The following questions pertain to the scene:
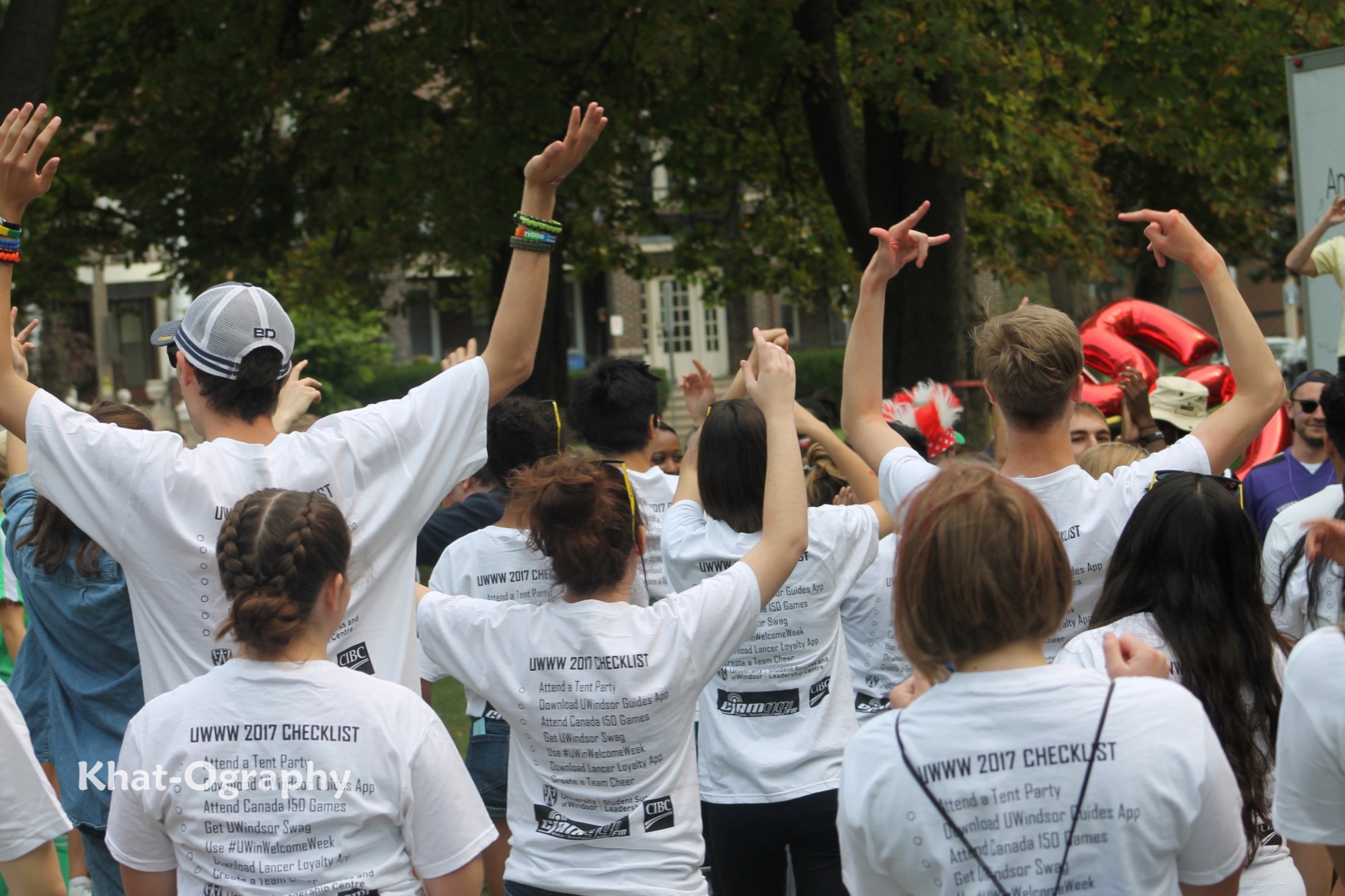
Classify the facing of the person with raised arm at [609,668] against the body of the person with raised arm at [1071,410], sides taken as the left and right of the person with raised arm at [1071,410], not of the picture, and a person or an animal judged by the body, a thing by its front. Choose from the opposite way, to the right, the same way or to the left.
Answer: the same way

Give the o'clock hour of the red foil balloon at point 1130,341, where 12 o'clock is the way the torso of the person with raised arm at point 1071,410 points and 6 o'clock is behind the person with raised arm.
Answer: The red foil balloon is roughly at 12 o'clock from the person with raised arm.

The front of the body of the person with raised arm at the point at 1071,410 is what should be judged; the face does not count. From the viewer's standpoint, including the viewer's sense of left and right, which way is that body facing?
facing away from the viewer

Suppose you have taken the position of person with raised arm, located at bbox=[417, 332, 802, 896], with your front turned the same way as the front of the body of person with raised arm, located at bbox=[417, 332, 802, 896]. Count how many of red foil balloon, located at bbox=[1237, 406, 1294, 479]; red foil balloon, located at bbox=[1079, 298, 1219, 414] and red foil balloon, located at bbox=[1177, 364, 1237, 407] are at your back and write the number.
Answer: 0

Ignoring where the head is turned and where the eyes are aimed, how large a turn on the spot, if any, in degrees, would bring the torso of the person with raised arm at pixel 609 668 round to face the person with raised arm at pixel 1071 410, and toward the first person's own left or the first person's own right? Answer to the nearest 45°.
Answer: approximately 90° to the first person's own right

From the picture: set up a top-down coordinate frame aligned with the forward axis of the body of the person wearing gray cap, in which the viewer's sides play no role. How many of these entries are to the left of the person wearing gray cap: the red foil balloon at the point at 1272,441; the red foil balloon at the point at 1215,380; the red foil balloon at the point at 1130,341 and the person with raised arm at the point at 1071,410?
0

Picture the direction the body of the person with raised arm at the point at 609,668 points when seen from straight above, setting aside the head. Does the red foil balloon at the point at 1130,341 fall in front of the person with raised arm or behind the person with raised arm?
in front

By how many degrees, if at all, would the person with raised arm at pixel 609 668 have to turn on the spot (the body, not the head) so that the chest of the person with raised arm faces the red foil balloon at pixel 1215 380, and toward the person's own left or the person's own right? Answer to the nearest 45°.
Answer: approximately 45° to the person's own right

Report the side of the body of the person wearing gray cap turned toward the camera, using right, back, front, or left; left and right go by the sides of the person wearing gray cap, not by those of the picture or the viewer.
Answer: back

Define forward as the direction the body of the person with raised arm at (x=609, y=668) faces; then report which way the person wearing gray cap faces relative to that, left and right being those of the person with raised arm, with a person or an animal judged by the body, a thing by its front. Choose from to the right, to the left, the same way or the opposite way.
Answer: the same way

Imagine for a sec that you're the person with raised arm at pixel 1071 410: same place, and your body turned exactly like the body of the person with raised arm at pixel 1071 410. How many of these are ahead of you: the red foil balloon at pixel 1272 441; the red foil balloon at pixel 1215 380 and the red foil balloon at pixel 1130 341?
3

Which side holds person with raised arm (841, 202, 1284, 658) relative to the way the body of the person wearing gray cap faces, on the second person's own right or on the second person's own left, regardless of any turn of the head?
on the second person's own right

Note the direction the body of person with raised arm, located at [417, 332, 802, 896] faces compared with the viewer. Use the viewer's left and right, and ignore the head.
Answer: facing away from the viewer

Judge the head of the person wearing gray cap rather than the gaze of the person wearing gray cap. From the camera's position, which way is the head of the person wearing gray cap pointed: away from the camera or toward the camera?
away from the camera

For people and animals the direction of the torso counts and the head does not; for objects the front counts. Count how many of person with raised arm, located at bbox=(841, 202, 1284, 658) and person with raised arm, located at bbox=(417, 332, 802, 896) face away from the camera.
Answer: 2

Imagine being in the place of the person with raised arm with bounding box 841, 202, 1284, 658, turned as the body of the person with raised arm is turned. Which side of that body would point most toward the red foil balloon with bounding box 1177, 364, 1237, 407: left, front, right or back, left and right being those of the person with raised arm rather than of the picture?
front
